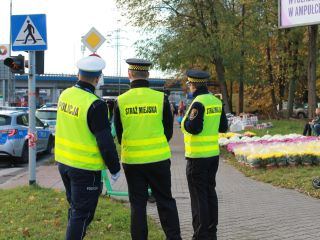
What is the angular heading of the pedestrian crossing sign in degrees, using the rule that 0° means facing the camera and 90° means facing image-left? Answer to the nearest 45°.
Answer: approximately 0°

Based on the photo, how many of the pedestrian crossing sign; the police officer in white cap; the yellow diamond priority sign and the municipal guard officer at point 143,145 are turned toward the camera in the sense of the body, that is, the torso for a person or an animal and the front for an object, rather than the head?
2

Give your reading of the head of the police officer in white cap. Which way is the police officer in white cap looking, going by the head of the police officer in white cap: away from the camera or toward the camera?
away from the camera

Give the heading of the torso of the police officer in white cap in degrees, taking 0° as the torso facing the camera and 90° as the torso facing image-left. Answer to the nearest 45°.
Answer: approximately 225°

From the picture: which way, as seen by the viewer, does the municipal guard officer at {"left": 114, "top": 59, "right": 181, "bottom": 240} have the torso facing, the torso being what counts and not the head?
away from the camera

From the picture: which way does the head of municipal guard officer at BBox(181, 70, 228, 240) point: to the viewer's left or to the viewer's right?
to the viewer's left

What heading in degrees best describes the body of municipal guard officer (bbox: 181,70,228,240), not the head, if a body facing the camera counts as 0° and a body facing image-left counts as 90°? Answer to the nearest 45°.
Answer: approximately 135°
